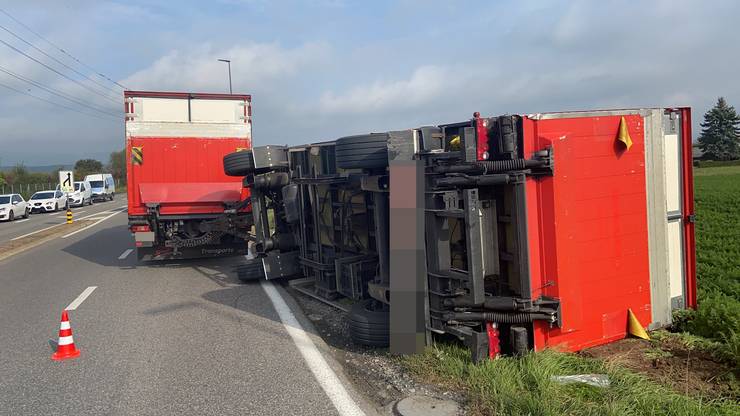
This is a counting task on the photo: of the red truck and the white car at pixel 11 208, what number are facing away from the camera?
1

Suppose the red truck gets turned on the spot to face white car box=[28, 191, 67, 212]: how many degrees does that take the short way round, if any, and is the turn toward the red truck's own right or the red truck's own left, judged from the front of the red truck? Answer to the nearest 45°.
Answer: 0° — it already faces it

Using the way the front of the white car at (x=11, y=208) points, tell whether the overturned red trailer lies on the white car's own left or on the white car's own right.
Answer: on the white car's own left

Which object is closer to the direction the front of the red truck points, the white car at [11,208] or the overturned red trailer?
the white car

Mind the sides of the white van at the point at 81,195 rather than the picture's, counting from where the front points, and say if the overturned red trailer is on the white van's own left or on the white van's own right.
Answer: on the white van's own left

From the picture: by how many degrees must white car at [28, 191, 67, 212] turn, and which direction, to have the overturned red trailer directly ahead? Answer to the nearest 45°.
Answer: approximately 45° to its left

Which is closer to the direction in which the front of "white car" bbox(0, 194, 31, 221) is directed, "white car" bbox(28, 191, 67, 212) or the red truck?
the red truck

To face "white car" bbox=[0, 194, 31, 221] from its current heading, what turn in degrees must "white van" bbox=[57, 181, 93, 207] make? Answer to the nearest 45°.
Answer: approximately 45° to its left

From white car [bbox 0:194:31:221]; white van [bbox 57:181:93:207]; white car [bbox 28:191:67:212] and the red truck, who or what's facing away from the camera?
the red truck

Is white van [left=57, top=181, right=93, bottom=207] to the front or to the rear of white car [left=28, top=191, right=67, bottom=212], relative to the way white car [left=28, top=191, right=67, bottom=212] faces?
to the rear

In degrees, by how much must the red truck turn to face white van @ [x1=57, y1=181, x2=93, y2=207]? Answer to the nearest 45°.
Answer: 0° — it already faces it

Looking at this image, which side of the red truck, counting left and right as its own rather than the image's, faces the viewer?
back
